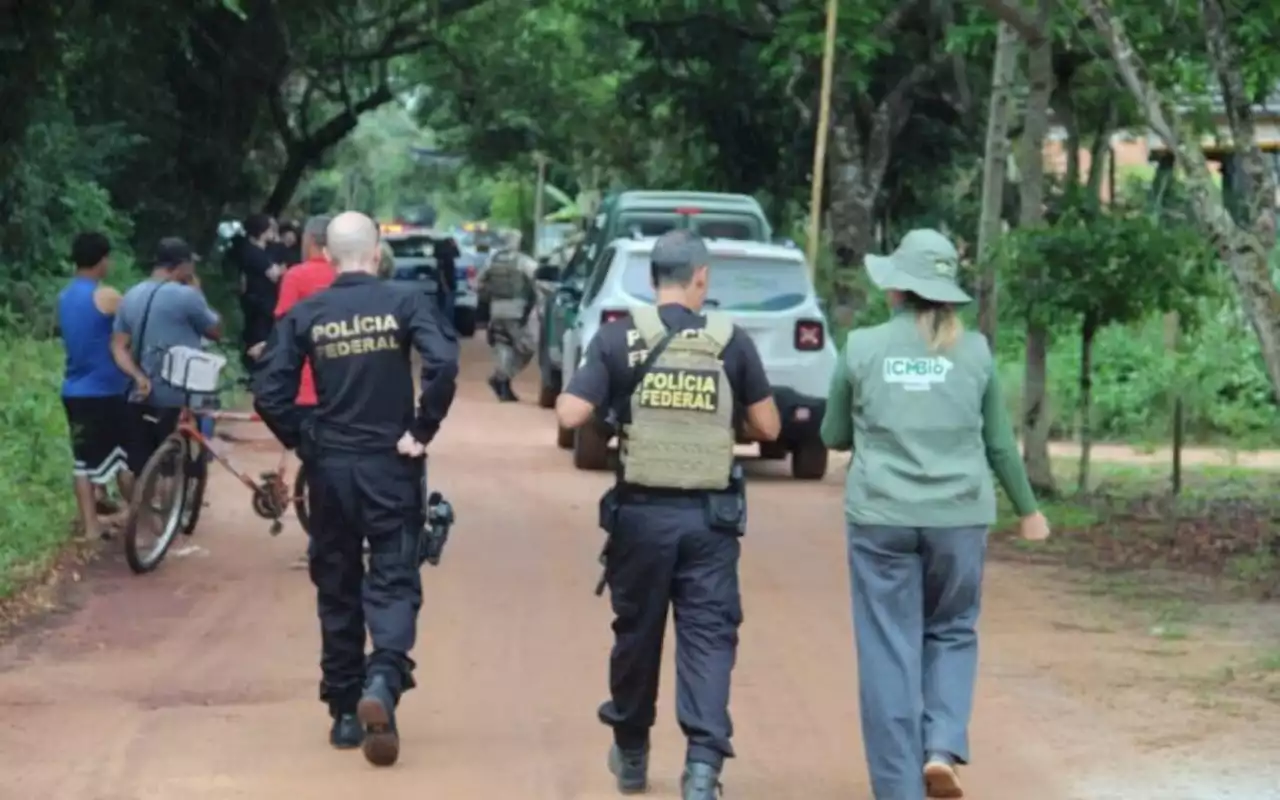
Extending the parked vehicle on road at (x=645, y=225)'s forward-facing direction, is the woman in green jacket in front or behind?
behind

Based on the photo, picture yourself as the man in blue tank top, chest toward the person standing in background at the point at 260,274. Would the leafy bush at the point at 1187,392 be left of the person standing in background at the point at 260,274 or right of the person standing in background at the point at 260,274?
right

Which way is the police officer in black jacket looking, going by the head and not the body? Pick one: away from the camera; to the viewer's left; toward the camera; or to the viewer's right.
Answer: away from the camera

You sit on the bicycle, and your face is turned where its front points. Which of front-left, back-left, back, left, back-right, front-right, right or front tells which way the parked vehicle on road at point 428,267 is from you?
back-right

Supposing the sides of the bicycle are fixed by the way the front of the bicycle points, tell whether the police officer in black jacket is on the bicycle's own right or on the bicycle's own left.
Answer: on the bicycle's own left

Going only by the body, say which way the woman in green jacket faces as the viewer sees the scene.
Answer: away from the camera

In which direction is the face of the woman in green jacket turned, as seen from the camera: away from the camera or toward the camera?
away from the camera

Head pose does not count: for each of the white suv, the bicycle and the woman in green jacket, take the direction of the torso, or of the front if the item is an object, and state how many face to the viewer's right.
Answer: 0

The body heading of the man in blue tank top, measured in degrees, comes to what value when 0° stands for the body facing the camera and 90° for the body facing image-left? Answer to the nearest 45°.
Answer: approximately 225°

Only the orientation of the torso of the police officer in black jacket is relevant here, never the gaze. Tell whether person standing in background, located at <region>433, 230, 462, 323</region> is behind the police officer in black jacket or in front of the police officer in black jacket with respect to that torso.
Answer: in front

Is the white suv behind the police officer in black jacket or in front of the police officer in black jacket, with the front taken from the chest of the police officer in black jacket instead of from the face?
in front

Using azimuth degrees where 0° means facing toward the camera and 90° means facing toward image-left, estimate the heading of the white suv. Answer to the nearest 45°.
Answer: approximately 180°

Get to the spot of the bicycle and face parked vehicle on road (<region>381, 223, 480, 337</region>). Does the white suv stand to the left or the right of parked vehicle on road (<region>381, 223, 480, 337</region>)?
right

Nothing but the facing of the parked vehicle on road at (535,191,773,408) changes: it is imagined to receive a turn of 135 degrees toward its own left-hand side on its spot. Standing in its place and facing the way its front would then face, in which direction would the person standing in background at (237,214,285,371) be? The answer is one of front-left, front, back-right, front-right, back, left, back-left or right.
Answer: front

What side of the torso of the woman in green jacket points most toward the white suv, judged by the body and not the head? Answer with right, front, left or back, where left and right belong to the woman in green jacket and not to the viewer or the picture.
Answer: front

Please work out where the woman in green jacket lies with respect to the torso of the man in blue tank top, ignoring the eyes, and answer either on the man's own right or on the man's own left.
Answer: on the man's own right

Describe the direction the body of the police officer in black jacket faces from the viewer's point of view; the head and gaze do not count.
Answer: away from the camera

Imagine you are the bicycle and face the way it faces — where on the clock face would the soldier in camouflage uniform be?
The soldier in camouflage uniform is roughly at 5 o'clock from the bicycle.
